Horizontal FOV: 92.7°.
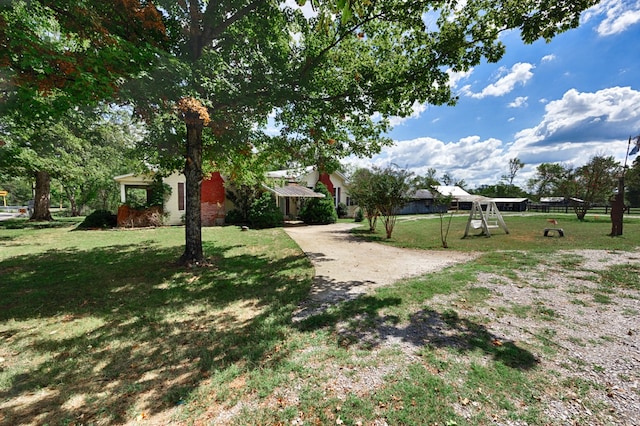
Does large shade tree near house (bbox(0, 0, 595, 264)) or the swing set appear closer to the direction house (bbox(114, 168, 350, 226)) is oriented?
the large shade tree near house

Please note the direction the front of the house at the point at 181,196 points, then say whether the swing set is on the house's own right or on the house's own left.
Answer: on the house's own left

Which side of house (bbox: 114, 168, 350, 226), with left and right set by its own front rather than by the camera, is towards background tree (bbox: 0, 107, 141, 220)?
right

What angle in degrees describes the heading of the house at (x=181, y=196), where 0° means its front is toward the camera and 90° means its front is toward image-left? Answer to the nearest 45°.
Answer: approximately 0°

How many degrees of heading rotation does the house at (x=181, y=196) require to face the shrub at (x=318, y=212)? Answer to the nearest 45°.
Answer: approximately 90° to its left

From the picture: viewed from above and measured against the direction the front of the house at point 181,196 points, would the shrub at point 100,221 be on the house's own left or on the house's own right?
on the house's own right

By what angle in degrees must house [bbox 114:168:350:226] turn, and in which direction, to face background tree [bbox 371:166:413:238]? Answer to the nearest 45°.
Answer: approximately 45° to its left
